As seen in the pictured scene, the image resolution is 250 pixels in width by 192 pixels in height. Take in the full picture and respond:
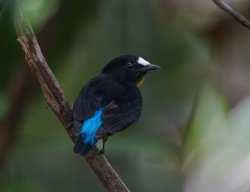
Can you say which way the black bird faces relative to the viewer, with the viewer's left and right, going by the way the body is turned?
facing away from the viewer and to the right of the viewer
